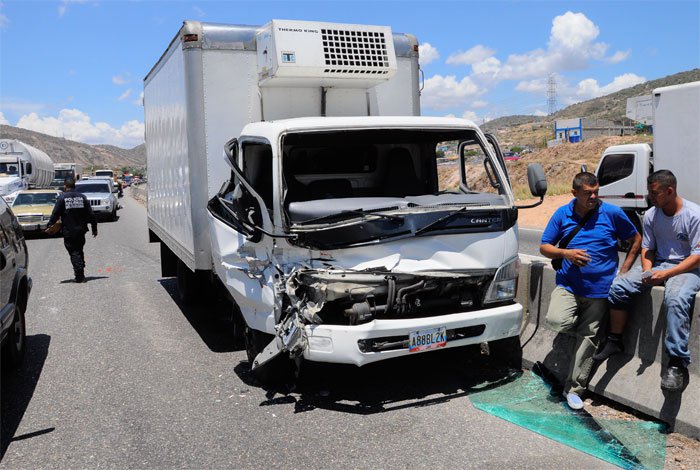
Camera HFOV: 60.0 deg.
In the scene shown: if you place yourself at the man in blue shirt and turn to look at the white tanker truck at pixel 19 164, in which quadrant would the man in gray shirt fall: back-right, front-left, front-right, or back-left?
back-right

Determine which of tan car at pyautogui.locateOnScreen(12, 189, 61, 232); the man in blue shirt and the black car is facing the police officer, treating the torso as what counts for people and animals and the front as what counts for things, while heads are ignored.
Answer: the tan car

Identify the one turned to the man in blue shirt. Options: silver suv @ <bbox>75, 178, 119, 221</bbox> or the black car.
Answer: the silver suv

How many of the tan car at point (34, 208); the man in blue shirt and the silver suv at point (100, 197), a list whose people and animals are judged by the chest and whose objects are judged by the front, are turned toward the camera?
3

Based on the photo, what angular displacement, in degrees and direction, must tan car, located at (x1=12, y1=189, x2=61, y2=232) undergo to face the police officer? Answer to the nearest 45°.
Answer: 0° — it already faces them

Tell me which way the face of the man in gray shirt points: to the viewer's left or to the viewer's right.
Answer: to the viewer's left

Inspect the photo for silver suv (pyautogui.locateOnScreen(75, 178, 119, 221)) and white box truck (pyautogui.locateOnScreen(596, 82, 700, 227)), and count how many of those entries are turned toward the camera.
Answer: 1

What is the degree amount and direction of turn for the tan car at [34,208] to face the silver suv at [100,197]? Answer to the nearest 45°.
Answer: approximately 135° to its left
